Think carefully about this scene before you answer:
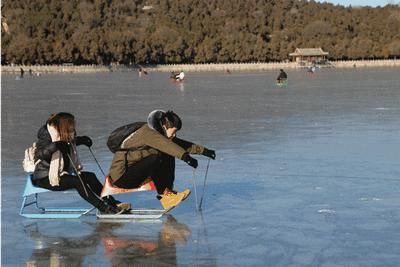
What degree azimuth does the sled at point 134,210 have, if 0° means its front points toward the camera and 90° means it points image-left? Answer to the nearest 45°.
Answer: approximately 270°

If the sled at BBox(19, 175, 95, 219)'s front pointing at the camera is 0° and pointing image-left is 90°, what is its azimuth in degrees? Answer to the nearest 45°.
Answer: approximately 270°

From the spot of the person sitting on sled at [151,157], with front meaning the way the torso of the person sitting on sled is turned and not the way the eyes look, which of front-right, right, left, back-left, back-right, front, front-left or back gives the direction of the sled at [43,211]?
back

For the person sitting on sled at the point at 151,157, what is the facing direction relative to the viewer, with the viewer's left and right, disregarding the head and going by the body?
facing to the right of the viewer

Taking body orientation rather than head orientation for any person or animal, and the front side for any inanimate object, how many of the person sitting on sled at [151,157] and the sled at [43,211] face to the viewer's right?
2

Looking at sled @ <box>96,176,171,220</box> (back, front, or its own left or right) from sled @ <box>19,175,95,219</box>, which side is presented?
back

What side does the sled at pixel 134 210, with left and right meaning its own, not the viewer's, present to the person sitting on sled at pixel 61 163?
back

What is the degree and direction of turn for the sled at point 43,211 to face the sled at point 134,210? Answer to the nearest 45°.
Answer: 0° — it already faces it

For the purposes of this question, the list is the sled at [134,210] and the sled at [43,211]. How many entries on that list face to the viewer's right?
2
